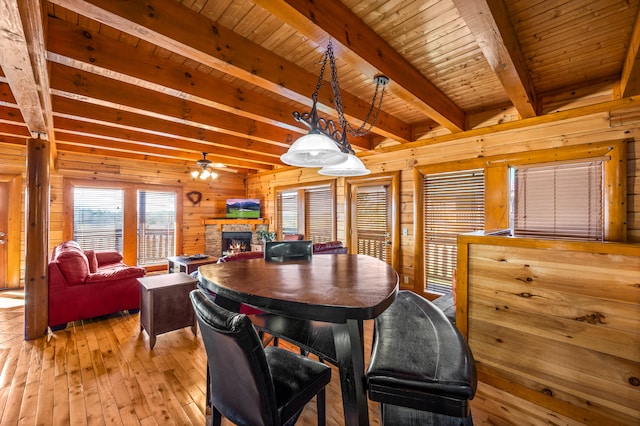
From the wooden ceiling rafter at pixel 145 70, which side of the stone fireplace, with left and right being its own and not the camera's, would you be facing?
front

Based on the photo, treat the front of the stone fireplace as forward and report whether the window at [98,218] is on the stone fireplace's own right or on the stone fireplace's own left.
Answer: on the stone fireplace's own right

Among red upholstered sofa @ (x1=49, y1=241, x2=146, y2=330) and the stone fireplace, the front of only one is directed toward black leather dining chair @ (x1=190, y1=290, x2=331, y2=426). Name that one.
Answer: the stone fireplace

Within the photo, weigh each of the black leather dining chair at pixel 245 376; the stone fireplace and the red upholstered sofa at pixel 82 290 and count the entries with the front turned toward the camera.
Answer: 1

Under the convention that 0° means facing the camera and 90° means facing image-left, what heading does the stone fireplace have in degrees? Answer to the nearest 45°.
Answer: approximately 0°

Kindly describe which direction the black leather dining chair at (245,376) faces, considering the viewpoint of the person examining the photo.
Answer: facing away from the viewer and to the right of the viewer

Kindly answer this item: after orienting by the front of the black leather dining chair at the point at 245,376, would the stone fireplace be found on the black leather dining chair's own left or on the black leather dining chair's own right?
on the black leather dining chair's own left

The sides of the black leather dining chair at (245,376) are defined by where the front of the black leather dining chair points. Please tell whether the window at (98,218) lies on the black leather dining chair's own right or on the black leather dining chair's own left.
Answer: on the black leather dining chair's own left

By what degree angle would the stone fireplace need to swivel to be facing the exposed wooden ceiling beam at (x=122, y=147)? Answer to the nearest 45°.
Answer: approximately 45° to its right
